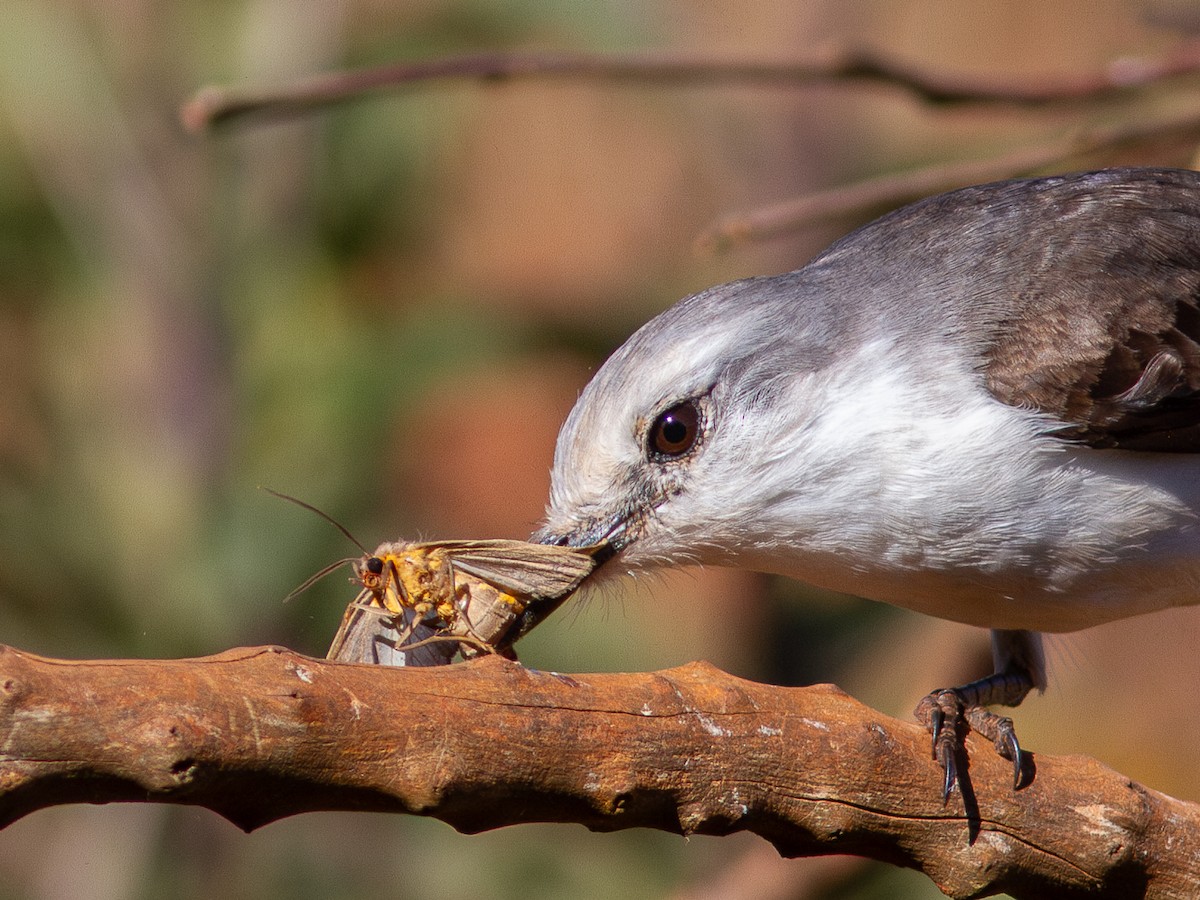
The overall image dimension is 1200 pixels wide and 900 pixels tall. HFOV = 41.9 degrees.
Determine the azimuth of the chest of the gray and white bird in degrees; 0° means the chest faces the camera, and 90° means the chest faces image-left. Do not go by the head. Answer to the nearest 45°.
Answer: approximately 90°

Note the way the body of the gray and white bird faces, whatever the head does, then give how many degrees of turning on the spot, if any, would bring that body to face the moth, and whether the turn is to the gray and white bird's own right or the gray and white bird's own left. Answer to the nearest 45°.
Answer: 0° — it already faces it
